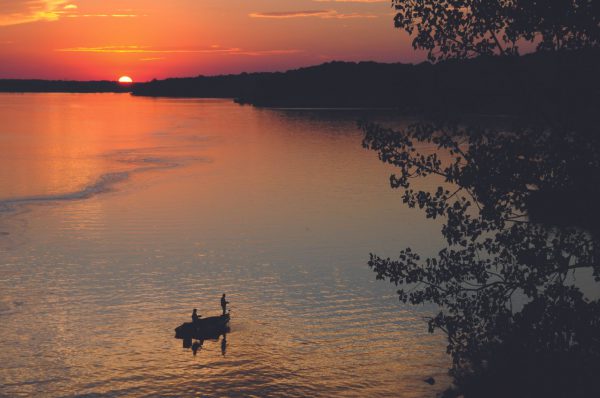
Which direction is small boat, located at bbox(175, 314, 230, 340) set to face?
to the viewer's right
